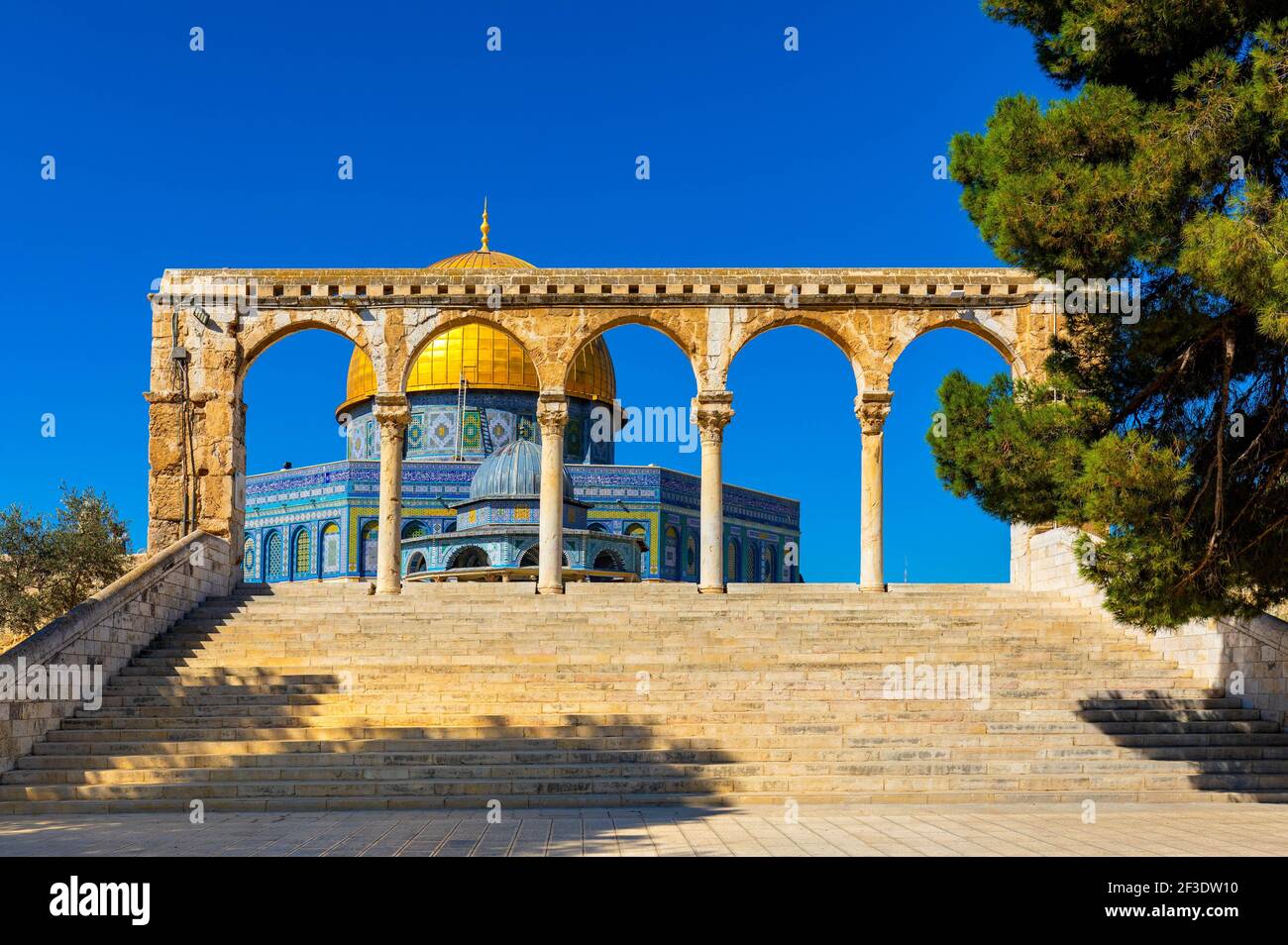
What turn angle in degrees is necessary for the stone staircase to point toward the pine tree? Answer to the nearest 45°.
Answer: approximately 45° to its left

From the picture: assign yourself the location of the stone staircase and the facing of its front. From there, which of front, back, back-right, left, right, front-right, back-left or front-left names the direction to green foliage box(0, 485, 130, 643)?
back-right

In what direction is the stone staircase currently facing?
toward the camera

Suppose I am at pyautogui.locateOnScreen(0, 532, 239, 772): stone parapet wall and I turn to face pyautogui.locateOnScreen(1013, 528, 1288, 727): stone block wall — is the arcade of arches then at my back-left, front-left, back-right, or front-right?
front-left

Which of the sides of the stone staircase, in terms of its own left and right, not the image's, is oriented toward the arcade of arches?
back

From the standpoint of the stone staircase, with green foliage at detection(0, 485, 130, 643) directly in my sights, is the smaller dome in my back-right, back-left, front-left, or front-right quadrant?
front-right

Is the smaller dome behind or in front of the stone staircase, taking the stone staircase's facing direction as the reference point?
behind

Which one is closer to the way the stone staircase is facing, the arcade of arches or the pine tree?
the pine tree

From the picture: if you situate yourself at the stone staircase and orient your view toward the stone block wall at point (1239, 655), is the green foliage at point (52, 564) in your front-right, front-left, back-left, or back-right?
back-left

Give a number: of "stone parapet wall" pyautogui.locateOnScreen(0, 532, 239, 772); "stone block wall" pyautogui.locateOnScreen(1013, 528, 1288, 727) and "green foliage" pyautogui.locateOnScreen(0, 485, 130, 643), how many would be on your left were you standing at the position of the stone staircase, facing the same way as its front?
1

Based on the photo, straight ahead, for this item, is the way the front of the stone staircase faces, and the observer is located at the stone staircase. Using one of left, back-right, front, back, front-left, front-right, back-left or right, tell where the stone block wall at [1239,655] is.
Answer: left

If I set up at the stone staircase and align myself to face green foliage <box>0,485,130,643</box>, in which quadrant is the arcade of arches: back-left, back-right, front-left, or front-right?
front-right
